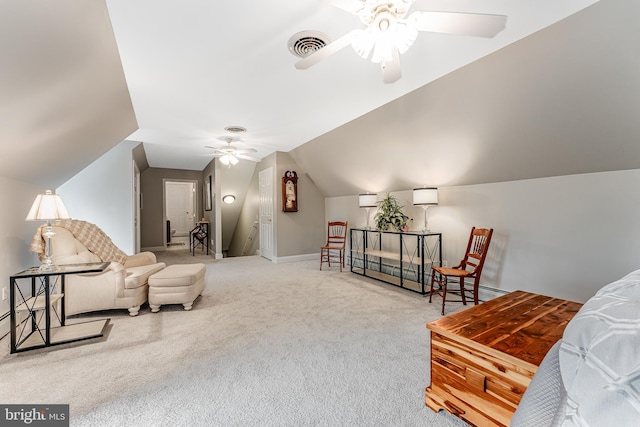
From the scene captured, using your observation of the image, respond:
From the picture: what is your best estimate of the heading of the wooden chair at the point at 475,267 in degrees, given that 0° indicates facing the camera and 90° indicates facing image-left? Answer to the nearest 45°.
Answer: approximately 45°

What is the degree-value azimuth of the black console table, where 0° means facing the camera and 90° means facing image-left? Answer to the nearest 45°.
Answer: approximately 45°

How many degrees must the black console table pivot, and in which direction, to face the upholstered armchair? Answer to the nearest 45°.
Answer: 0° — it already faces it

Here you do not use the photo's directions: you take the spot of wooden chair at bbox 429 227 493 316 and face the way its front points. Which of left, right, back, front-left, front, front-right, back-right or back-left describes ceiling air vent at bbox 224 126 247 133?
front-right
